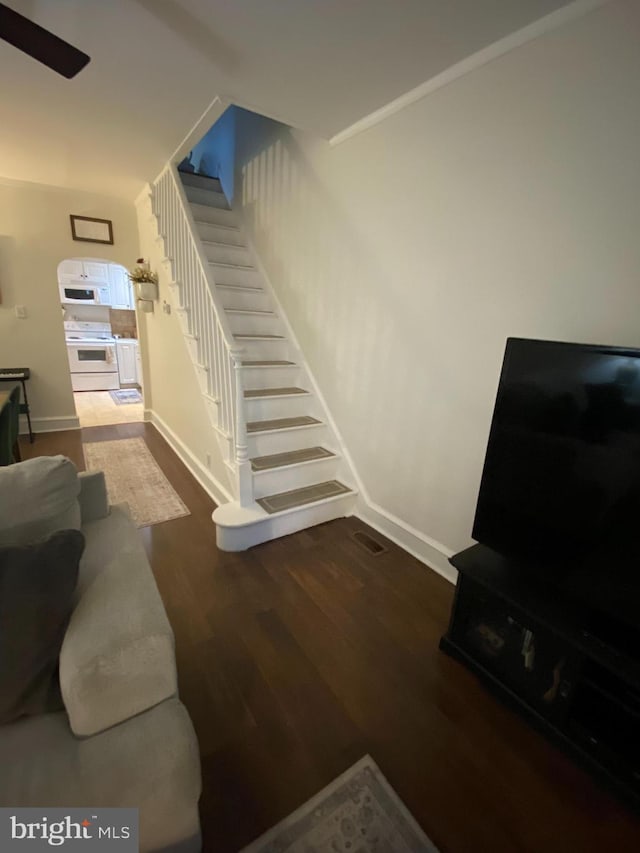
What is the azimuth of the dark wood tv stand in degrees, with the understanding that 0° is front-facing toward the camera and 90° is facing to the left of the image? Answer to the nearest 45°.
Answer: approximately 45°

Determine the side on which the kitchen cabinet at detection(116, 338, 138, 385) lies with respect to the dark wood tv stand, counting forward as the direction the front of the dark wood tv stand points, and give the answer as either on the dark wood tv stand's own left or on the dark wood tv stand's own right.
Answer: on the dark wood tv stand's own right

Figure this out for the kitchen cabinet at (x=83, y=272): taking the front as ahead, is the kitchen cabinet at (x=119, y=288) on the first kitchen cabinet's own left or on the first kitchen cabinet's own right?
on the first kitchen cabinet's own left
